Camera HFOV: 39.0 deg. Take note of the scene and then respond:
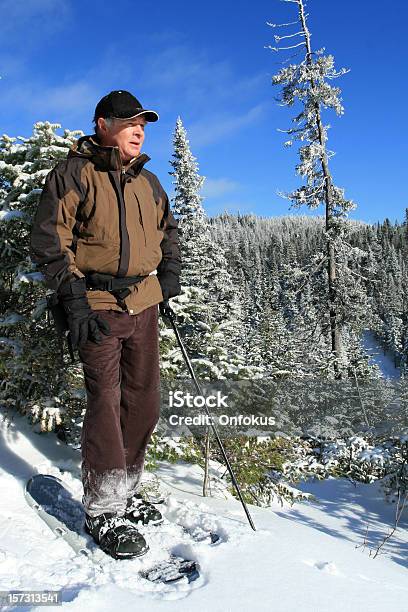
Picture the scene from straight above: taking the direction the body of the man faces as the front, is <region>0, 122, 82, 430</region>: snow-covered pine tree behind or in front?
behind

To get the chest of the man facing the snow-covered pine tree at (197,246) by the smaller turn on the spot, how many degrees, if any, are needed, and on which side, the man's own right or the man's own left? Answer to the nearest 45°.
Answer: approximately 135° to the man's own left

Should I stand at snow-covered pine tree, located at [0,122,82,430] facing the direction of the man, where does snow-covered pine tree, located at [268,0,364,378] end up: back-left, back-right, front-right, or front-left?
back-left

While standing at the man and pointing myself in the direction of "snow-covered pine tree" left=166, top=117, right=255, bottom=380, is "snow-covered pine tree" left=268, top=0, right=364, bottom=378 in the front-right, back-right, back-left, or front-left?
front-right

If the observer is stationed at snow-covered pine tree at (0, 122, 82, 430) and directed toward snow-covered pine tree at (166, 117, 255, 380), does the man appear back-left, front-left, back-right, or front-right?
back-right

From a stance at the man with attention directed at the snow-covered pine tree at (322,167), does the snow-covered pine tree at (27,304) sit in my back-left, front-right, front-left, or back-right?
front-left
